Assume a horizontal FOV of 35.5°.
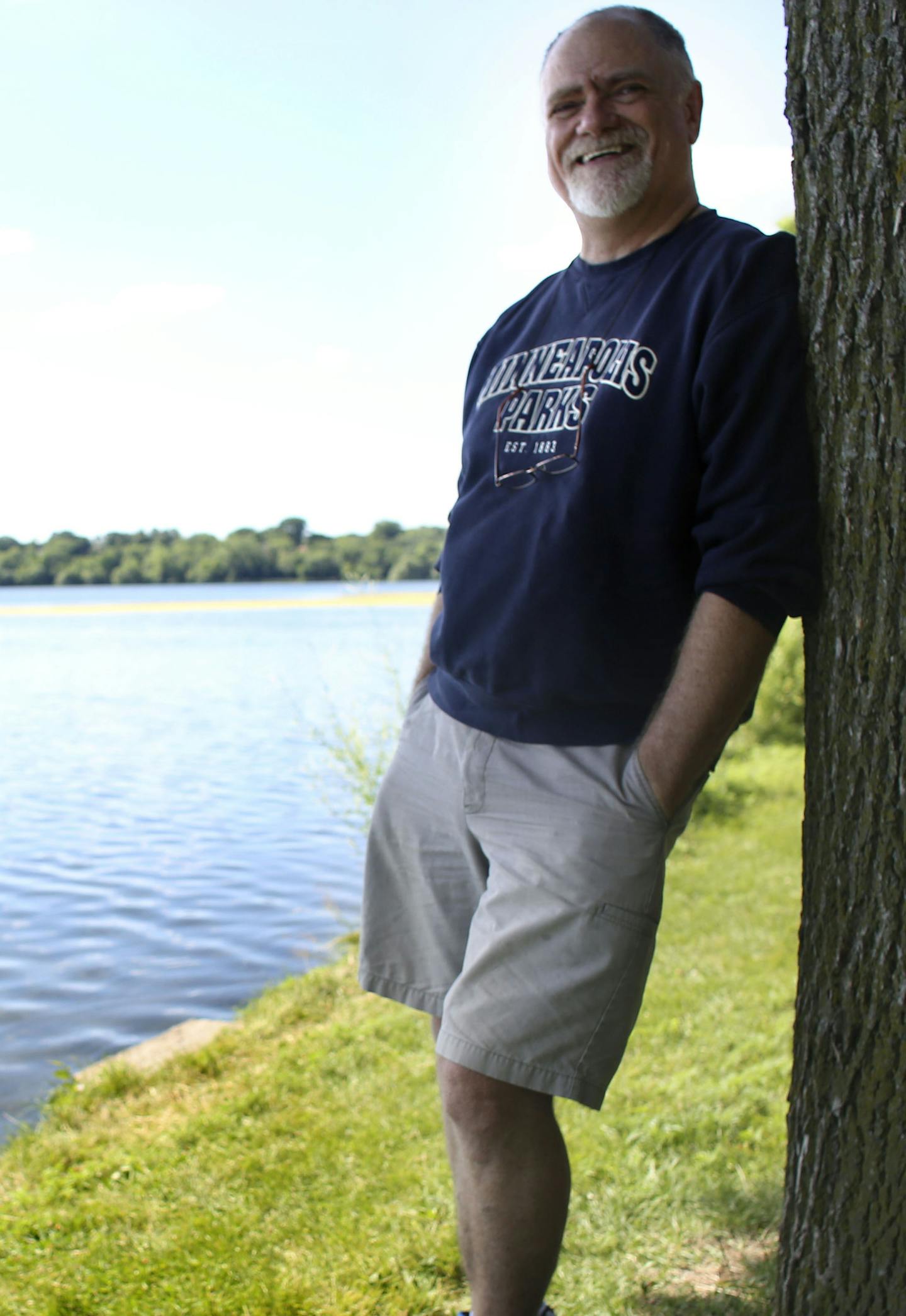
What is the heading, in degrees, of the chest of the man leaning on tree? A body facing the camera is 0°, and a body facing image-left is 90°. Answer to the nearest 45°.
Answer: approximately 45°
